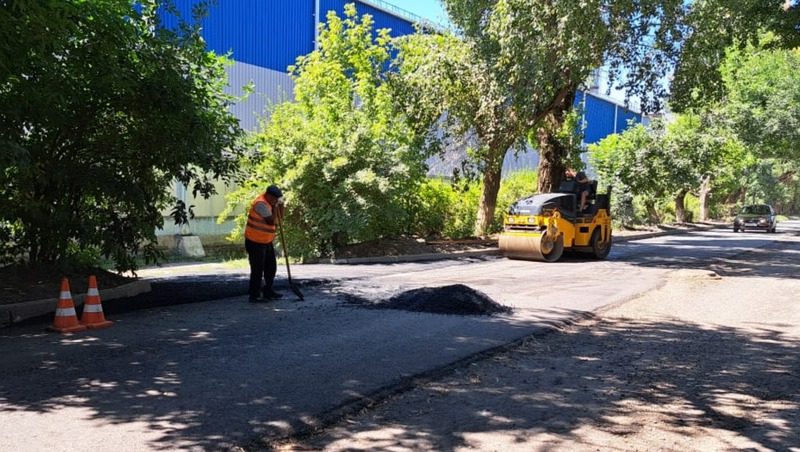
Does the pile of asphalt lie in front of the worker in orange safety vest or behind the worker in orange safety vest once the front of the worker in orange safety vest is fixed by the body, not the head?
in front

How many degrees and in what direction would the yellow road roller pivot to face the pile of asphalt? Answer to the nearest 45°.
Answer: approximately 45° to its left

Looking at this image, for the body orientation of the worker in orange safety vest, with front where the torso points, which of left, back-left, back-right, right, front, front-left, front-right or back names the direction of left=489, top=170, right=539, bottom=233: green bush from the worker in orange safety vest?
front-left

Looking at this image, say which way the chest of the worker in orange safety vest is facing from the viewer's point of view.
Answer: to the viewer's right

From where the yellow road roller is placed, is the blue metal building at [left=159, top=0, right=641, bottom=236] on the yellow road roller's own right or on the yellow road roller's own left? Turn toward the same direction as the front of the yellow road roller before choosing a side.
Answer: on the yellow road roller's own right

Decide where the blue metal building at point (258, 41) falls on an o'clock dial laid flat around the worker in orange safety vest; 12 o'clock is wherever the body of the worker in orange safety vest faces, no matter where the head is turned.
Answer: The blue metal building is roughly at 9 o'clock from the worker in orange safety vest.

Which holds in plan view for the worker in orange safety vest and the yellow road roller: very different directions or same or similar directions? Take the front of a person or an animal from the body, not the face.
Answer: very different directions

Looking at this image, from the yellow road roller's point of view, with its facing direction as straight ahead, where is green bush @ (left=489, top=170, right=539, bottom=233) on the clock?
The green bush is roughly at 4 o'clock from the yellow road roller.

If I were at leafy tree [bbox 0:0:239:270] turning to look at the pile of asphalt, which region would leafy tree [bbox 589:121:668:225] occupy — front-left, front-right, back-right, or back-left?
front-left

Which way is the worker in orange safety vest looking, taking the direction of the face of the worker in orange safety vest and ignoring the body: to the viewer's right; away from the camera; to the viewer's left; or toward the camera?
to the viewer's right

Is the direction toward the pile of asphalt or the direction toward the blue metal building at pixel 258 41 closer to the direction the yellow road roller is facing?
the pile of asphalt

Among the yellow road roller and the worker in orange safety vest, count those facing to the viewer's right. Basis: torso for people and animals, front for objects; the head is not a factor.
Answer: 1

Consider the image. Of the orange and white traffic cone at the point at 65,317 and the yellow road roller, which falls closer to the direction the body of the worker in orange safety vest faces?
the yellow road roller

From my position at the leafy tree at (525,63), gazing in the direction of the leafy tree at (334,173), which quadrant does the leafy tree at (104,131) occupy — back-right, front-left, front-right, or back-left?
front-left

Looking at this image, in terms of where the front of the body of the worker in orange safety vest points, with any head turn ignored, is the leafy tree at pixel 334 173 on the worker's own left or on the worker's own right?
on the worker's own left

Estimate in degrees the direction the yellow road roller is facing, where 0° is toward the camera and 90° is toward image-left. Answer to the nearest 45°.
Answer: approximately 45°
